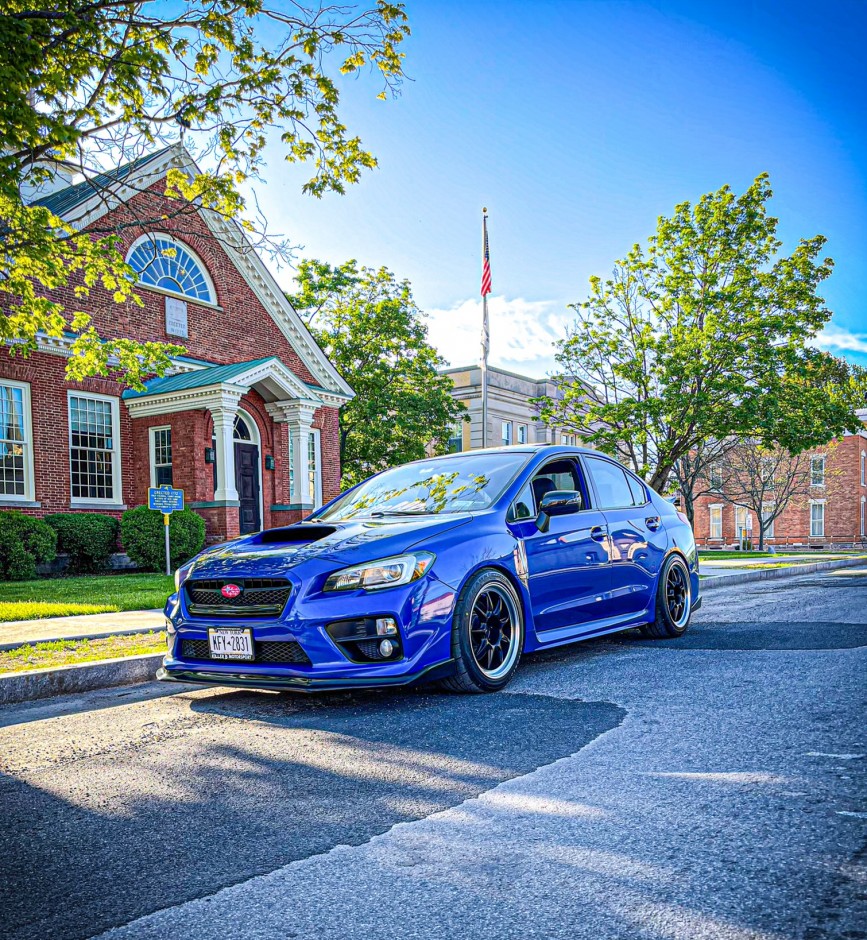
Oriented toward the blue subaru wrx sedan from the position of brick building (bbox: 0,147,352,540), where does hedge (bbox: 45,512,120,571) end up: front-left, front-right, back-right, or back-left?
front-right

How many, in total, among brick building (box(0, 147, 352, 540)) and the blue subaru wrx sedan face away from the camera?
0

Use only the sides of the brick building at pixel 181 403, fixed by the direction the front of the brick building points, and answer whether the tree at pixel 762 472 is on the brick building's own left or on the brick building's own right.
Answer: on the brick building's own left

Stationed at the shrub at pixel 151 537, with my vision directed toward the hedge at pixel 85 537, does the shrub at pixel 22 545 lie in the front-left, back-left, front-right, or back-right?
front-left

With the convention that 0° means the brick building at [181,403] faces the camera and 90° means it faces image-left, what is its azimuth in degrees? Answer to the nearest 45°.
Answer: approximately 315°

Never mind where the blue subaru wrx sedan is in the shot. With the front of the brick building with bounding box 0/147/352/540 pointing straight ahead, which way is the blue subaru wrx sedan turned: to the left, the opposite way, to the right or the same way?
to the right

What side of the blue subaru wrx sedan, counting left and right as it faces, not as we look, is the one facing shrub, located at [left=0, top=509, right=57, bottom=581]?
right

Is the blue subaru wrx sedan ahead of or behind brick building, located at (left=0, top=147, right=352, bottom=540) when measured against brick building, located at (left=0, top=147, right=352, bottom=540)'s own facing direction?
ahead

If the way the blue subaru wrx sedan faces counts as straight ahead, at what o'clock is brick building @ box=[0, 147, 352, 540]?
The brick building is roughly at 4 o'clock from the blue subaru wrx sedan.

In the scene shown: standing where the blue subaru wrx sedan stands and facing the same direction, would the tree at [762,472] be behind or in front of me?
behind

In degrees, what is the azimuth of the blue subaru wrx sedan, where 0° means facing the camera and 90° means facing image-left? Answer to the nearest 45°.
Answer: approximately 45°
